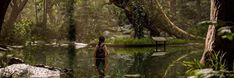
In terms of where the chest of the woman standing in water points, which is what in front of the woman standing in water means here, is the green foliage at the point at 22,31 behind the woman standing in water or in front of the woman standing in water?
in front

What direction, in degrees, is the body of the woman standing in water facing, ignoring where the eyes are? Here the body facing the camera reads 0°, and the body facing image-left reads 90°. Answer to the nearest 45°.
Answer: approximately 180°

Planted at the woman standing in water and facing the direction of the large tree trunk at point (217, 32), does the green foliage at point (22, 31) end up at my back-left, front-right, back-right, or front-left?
back-left

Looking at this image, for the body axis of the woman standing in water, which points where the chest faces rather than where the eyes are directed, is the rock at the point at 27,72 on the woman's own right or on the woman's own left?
on the woman's own left

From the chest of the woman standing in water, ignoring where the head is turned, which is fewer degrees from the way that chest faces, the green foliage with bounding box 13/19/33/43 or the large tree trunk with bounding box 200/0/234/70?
the green foliage

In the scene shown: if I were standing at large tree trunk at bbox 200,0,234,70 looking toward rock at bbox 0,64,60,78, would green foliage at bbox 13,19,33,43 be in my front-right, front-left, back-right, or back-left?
front-right

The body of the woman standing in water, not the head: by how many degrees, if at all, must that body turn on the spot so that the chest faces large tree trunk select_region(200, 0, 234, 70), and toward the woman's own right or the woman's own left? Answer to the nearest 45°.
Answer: approximately 135° to the woman's own right
